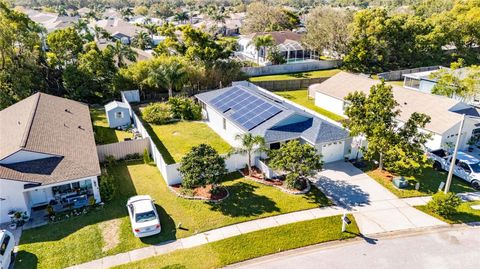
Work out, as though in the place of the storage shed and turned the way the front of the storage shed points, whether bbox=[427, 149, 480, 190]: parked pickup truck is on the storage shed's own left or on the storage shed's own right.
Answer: on the storage shed's own left

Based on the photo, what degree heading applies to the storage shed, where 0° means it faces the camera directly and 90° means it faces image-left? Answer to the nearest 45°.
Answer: approximately 0°

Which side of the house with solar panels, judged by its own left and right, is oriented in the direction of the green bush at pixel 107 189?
right

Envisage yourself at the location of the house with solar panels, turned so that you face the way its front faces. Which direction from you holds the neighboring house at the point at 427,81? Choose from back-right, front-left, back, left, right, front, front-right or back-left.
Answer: left

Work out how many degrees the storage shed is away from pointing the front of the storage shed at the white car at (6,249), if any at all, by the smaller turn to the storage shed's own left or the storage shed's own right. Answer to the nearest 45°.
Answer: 0° — it already faces it

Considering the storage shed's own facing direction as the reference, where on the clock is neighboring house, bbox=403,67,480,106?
The neighboring house is roughly at 9 o'clock from the storage shed.

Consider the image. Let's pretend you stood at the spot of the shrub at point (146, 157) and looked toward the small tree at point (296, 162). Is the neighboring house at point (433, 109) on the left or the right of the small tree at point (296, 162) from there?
left

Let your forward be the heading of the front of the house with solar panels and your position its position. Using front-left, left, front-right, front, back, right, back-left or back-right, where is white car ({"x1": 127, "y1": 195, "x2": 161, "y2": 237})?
right

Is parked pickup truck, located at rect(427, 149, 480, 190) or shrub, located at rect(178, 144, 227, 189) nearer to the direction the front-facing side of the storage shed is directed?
the shrub

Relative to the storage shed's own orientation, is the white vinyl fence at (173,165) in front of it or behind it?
in front

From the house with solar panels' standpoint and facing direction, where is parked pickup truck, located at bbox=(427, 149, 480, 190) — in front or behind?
in front

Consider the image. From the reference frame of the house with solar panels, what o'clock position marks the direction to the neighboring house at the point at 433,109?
The neighboring house is roughly at 10 o'clock from the house with solar panels.

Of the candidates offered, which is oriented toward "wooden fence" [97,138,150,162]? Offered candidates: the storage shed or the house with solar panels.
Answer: the storage shed

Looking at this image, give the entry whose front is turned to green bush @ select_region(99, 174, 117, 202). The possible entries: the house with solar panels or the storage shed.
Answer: the storage shed
